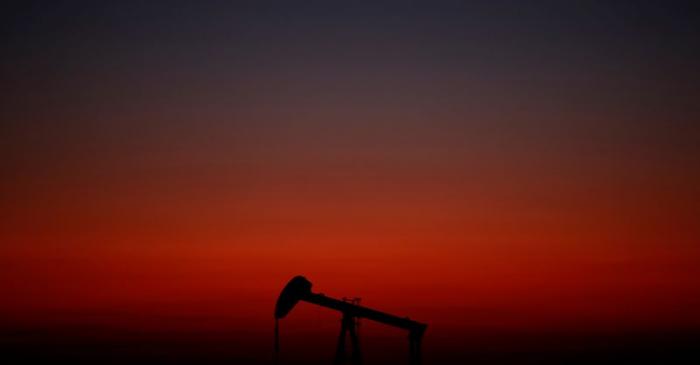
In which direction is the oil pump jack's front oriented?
to the viewer's left
